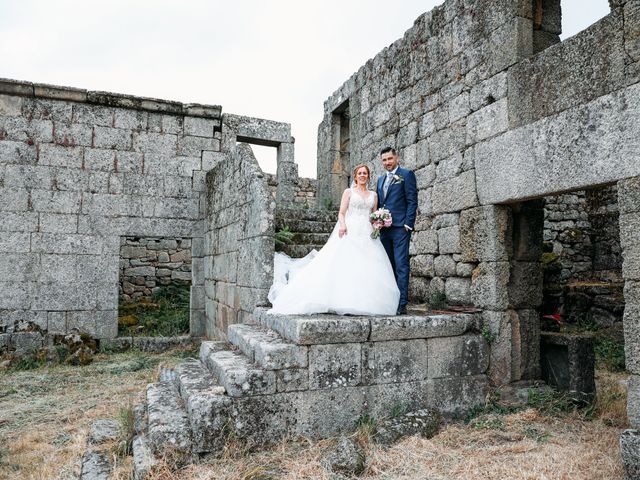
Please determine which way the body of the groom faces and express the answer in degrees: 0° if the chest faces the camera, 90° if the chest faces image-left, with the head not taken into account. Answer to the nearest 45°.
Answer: approximately 45°

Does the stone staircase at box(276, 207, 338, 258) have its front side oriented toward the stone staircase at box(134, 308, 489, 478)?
yes

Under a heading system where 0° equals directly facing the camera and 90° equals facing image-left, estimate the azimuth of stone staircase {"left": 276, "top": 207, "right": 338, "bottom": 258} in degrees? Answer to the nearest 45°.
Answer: approximately 0°

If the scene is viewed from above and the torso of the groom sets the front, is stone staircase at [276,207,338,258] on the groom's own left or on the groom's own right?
on the groom's own right

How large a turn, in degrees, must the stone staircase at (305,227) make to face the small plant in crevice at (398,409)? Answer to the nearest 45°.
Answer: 0° — it already faces it

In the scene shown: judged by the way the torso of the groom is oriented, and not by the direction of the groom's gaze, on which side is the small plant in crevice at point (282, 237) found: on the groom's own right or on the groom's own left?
on the groom's own right
